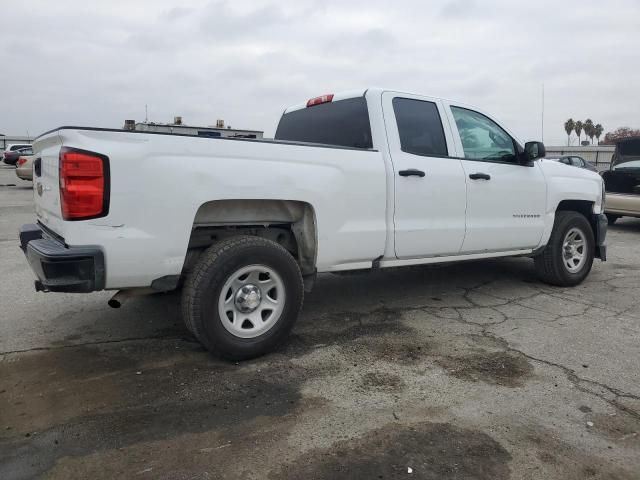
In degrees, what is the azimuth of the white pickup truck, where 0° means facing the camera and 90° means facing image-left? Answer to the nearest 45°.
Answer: approximately 225°

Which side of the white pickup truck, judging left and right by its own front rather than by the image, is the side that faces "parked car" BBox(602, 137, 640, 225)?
front
